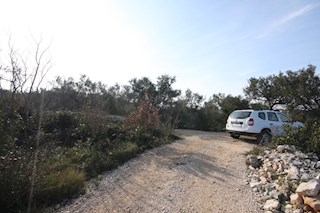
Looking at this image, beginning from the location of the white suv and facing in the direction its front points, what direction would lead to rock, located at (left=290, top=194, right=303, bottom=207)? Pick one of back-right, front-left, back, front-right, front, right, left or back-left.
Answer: back-right

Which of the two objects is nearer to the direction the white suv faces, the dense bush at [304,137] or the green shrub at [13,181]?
the dense bush

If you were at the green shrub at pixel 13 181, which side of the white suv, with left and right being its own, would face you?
back

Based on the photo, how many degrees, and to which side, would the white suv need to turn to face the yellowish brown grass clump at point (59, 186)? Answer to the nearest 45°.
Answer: approximately 180°

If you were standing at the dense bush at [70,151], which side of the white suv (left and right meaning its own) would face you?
back

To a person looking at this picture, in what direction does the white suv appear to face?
facing away from the viewer and to the right of the viewer

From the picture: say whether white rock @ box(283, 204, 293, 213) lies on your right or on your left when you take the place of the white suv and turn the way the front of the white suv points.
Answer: on your right

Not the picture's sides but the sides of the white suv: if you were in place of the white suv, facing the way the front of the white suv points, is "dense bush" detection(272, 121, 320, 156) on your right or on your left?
on your right

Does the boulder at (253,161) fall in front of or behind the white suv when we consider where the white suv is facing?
behind

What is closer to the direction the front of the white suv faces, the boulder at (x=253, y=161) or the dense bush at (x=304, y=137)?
the dense bush

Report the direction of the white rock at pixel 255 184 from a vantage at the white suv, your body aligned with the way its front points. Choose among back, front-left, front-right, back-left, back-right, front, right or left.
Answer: back-right

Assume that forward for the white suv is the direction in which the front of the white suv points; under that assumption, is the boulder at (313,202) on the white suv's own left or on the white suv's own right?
on the white suv's own right
